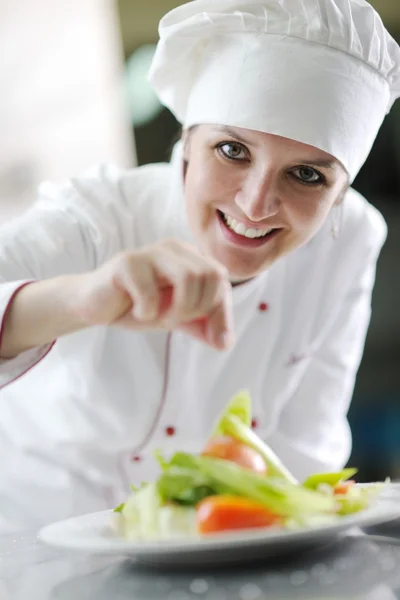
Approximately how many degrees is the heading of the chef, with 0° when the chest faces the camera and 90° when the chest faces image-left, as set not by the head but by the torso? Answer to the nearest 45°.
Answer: approximately 0°

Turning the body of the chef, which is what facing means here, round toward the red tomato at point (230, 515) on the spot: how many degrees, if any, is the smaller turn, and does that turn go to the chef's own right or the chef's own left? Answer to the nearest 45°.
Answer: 0° — they already face it

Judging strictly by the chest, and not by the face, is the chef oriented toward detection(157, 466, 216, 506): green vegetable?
yes

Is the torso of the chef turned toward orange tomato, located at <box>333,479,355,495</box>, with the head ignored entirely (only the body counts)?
yes

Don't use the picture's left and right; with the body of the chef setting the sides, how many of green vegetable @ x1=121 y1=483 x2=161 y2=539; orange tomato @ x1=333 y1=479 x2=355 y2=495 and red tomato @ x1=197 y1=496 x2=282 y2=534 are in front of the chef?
3

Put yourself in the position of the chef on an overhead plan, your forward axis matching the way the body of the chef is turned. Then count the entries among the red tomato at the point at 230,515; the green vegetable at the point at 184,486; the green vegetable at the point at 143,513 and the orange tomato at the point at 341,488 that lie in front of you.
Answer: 4

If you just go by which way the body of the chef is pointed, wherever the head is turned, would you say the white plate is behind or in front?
in front

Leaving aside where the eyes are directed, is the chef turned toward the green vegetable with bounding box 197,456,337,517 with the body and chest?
yes

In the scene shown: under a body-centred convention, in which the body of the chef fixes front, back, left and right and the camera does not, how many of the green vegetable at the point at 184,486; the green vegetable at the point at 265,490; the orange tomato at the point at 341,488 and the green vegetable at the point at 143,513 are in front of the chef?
4

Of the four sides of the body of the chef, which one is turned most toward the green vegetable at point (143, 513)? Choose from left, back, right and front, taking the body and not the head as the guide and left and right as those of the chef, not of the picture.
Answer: front
